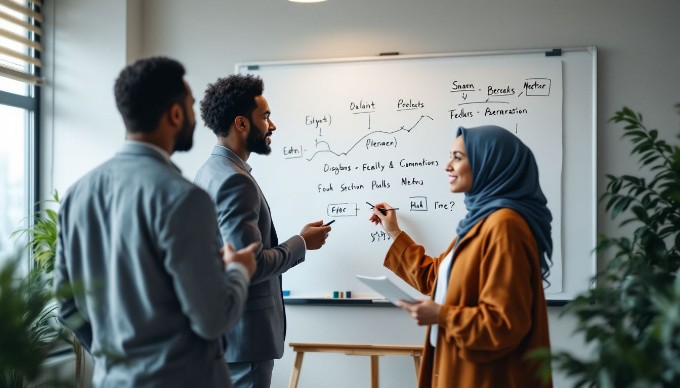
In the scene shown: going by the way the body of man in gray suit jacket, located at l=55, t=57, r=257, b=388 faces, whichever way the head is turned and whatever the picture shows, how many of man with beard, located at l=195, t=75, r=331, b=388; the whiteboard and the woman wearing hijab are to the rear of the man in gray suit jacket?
0

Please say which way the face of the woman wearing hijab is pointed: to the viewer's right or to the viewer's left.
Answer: to the viewer's left

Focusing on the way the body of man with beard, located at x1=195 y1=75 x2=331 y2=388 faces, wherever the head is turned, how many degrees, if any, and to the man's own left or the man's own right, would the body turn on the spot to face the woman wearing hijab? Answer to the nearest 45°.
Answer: approximately 45° to the man's own right

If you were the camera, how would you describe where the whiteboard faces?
facing the viewer

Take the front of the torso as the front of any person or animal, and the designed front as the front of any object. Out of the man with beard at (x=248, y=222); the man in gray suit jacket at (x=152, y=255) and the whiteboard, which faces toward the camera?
the whiteboard

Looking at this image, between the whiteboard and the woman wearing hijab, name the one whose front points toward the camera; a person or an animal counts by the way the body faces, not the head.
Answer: the whiteboard

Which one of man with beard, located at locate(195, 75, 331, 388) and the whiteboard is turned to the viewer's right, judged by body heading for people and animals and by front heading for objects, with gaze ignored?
the man with beard

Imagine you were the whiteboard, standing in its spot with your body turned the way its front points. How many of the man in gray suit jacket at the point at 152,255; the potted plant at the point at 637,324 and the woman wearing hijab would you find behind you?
0

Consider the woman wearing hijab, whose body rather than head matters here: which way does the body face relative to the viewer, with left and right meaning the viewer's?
facing to the left of the viewer

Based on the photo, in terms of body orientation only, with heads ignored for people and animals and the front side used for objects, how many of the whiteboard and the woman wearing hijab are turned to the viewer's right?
0

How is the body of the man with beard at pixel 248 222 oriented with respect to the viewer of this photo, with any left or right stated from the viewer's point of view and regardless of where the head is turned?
facing to the right of the viewer

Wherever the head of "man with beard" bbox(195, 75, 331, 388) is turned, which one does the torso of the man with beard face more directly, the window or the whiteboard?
the whiteboard

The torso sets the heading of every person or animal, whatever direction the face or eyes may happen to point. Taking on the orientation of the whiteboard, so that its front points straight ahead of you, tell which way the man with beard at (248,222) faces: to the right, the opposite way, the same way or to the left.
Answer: to the left

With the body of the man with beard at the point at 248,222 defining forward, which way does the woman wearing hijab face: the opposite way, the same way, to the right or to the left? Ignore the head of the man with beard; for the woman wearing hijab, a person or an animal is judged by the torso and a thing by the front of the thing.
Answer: the opposite way

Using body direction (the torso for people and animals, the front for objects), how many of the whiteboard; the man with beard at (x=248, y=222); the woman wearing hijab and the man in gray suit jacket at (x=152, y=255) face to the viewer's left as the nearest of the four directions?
1

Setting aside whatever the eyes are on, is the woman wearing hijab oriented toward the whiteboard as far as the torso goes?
no

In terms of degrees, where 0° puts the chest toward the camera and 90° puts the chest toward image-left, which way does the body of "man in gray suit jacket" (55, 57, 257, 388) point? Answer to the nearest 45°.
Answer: approximately 225°
